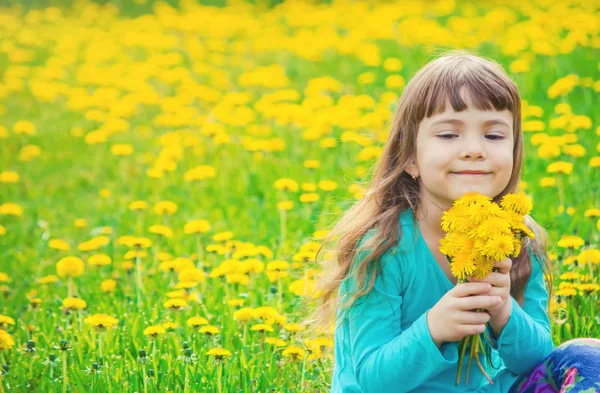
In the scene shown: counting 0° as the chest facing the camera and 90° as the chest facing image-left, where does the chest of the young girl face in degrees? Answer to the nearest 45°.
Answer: approximately 315°

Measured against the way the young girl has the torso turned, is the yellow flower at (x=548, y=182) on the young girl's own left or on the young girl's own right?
on the young girl's own left

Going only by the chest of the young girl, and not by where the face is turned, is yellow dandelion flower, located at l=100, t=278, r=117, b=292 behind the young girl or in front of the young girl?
behind

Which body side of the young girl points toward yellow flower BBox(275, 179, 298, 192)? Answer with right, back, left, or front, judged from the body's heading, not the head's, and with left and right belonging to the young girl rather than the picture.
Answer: back
